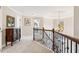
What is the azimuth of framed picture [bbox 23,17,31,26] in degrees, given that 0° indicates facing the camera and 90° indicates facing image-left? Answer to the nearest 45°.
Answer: approximately 0°
